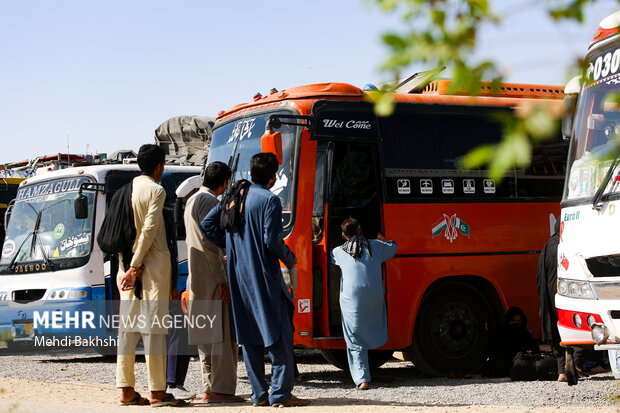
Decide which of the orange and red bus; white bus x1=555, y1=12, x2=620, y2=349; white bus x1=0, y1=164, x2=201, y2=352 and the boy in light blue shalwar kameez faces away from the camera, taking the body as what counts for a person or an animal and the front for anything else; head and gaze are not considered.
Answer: the boy in light blue shalwar kameez

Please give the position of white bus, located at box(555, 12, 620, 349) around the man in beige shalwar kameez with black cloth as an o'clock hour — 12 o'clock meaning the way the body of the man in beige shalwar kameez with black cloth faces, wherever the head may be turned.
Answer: The white bus is roughly at 2 o'clock from the man in beige shalwar kameez with black cloth.

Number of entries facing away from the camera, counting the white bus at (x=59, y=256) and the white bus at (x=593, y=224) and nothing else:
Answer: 0

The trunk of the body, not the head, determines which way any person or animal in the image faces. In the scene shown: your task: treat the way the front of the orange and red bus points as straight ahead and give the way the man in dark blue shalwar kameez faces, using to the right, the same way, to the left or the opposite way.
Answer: the opposite way

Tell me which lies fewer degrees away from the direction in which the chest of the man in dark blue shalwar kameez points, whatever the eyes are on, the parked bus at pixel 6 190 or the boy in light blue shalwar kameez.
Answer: the boy in light blue shalwar kameez

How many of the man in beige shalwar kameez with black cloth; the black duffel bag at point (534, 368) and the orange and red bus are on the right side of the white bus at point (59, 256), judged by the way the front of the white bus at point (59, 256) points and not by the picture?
0

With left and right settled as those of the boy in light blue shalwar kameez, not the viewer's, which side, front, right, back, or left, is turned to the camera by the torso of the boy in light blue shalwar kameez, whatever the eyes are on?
back

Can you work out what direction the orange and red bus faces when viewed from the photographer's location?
facing the viewer and to the left of the viewer

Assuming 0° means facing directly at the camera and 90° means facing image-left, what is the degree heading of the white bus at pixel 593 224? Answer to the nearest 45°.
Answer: approximately 45°

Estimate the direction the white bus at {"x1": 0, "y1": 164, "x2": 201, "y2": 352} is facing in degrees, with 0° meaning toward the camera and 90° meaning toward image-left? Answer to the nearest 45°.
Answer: approximately 45°

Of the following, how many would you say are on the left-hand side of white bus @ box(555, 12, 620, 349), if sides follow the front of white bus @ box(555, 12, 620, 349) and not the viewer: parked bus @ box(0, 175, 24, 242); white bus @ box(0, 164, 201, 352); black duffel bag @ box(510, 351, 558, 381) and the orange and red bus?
0

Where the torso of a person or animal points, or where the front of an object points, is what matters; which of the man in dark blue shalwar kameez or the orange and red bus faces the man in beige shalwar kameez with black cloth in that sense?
the orange and red bus

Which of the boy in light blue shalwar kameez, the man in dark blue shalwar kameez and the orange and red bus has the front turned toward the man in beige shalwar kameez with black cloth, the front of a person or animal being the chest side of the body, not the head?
the orange and red bus

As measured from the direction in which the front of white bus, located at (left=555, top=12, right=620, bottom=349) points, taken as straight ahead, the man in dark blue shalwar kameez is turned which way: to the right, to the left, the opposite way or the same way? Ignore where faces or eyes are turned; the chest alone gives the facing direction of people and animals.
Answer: the opposite way

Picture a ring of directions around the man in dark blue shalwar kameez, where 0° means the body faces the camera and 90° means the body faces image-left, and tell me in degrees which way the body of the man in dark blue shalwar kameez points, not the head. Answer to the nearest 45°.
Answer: approximately 225°

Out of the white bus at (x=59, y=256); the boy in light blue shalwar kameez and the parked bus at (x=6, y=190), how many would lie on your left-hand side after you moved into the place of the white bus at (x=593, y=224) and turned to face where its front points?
0

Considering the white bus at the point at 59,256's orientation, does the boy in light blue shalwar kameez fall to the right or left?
on its left
